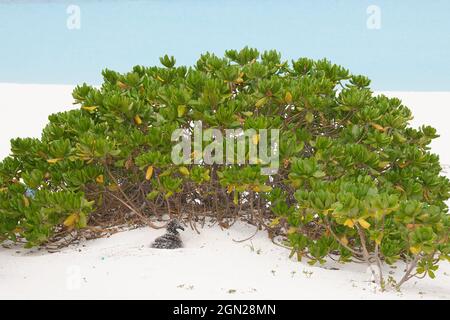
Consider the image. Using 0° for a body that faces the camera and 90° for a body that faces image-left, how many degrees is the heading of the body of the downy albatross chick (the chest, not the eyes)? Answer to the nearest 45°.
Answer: approximately 270°
